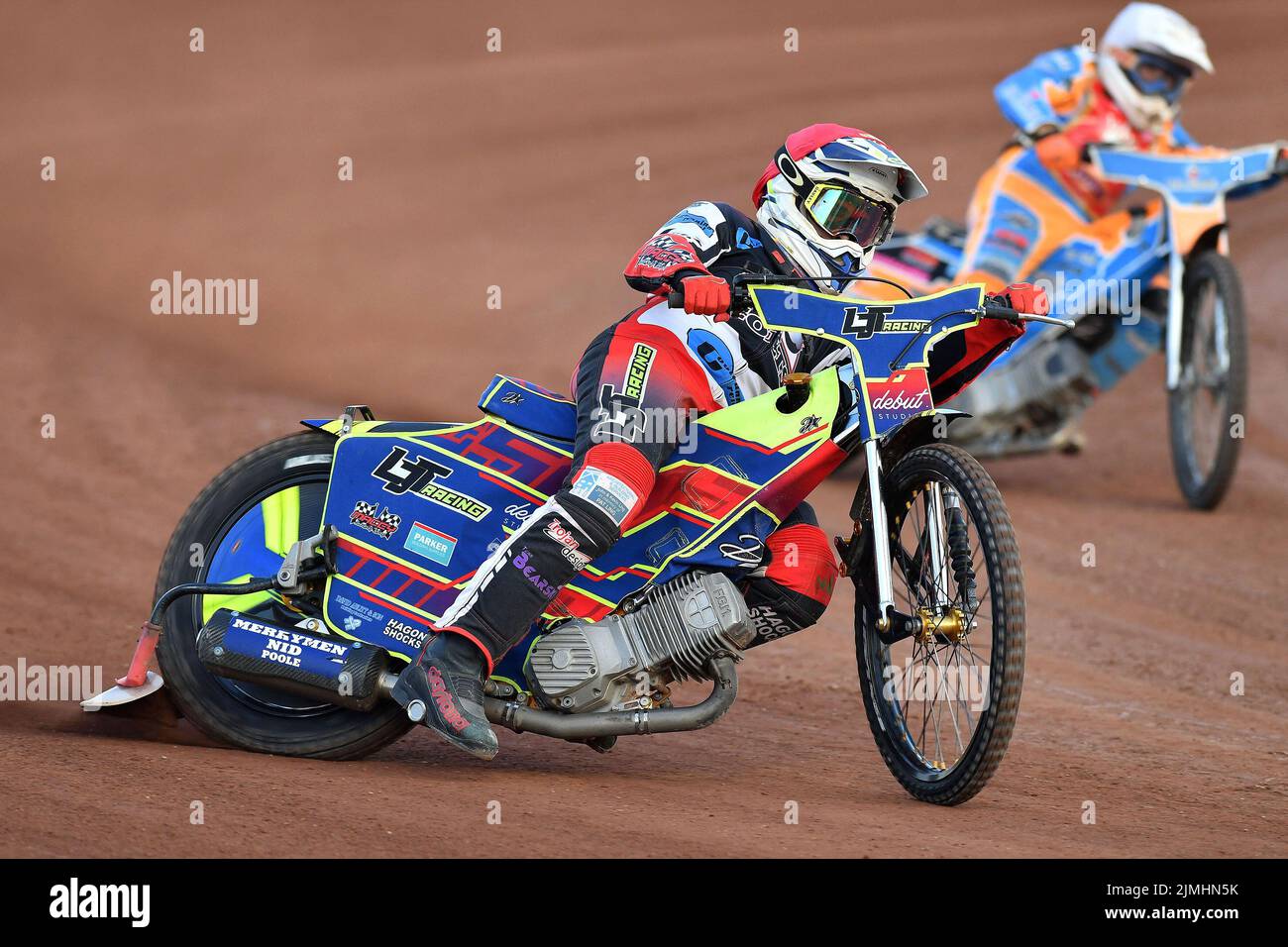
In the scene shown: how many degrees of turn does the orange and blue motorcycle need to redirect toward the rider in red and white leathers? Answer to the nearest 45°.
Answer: approximately 45° to its right

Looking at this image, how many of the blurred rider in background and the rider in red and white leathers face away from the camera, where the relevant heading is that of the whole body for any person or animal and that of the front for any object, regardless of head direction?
0

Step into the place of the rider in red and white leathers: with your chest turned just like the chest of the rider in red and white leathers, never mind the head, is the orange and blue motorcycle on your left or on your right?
on your left

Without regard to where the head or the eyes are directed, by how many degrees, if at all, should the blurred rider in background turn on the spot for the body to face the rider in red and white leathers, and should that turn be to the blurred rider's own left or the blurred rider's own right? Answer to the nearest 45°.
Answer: approximately 45° to the blurred rider's own right

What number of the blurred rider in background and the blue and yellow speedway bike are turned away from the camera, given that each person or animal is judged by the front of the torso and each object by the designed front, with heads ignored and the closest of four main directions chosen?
0

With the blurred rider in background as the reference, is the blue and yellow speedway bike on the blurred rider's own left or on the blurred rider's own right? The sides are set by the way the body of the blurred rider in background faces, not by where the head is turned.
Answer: on the blurred rider's own right

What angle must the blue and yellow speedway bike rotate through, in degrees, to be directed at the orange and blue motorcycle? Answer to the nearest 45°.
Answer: approximately 90° to its left
